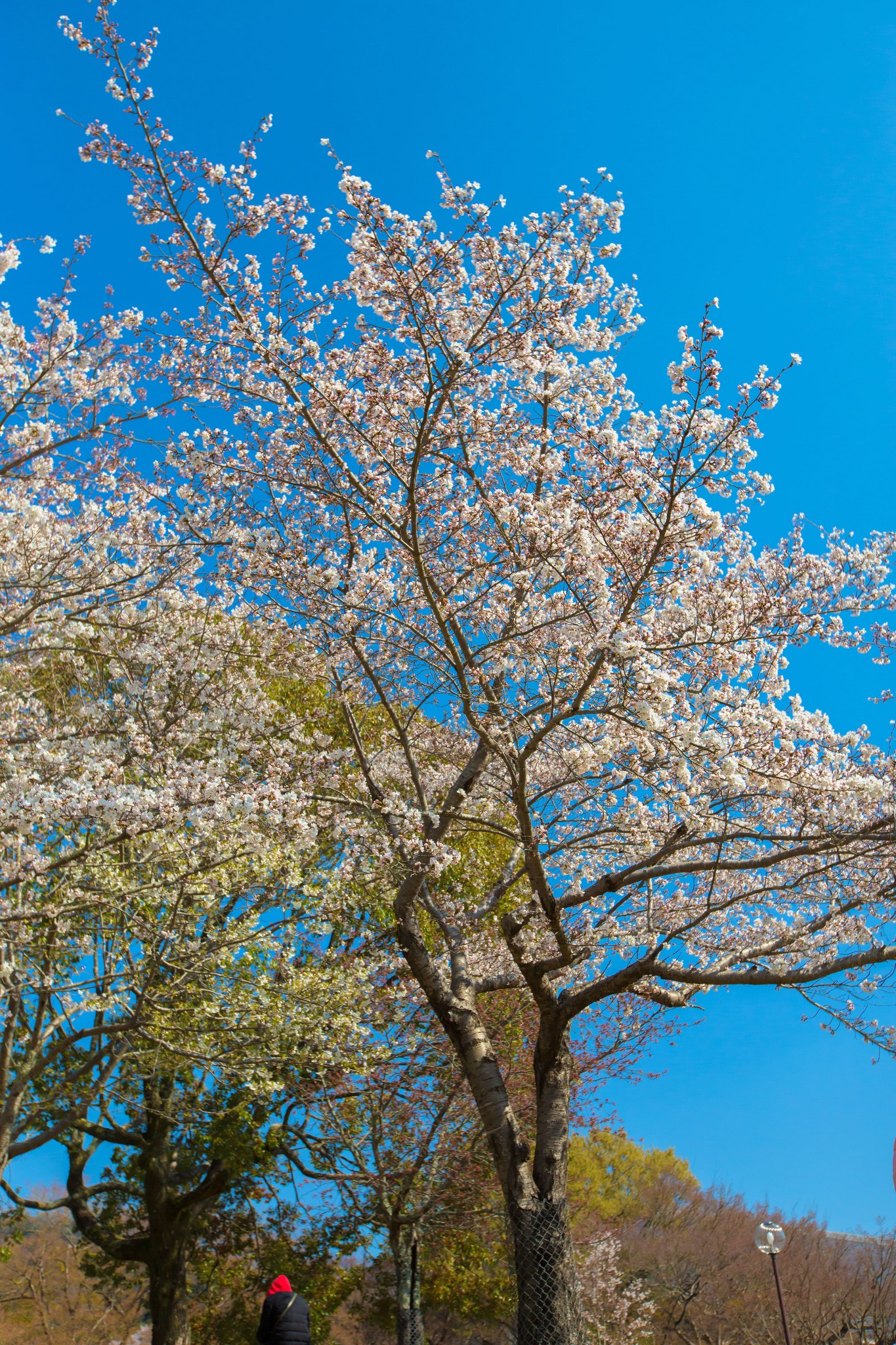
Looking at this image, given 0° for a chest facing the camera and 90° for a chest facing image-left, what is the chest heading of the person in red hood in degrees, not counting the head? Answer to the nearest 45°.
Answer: approximately 180°

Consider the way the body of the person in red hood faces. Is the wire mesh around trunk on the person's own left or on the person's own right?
on the person's own right
